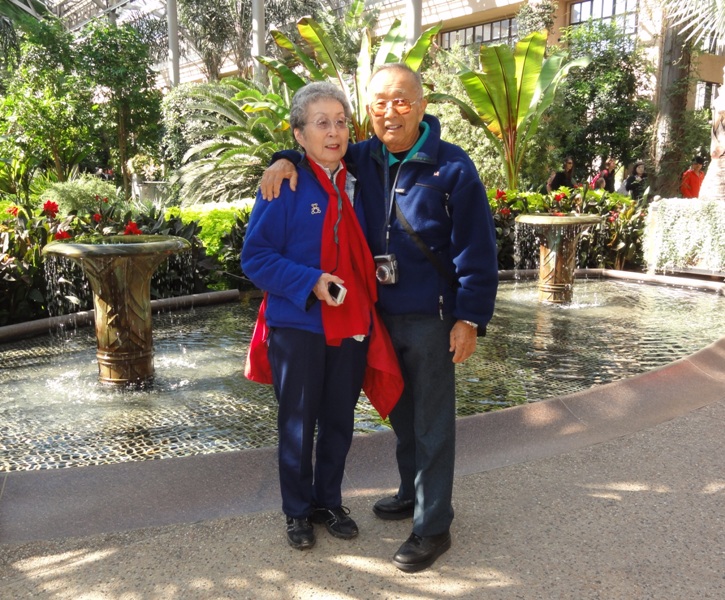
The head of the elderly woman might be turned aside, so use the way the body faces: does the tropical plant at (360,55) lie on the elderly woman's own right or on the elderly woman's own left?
on the elderly woman's own left

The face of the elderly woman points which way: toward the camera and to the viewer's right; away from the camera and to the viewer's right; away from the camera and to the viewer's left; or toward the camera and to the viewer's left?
toward the camera and to the viewer's right

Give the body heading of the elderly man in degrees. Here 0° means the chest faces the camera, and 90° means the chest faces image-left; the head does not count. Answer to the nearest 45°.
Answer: approximately 45°

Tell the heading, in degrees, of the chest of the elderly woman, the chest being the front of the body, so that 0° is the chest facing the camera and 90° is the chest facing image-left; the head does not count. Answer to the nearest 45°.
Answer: approximately 315°

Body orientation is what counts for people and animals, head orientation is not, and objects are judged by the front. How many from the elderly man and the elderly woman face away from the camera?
0

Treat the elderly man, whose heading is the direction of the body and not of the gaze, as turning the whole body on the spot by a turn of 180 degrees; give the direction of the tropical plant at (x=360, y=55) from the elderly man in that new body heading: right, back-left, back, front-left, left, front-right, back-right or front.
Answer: front-left

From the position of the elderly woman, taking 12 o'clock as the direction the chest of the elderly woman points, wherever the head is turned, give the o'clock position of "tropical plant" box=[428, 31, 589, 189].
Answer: The tropical plant is roughly at 8 o'clock from the elderly woman.
